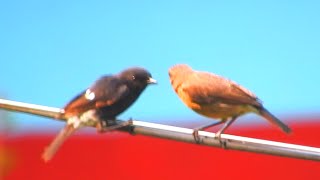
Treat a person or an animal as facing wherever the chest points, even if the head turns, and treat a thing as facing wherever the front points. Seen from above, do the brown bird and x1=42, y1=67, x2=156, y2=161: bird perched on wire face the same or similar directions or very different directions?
very different directions

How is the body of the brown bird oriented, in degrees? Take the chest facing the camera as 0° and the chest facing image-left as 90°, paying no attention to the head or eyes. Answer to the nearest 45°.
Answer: approximately 90°

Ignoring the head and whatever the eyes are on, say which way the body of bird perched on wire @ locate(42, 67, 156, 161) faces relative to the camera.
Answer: to the viewer's right

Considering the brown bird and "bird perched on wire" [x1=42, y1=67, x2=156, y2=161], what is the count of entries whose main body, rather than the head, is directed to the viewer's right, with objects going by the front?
1
